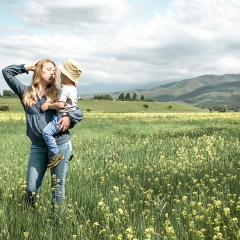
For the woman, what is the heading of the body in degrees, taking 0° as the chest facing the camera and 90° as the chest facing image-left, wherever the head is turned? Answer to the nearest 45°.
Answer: approximately 0°

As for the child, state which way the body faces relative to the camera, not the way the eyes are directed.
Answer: to the viewer's left
